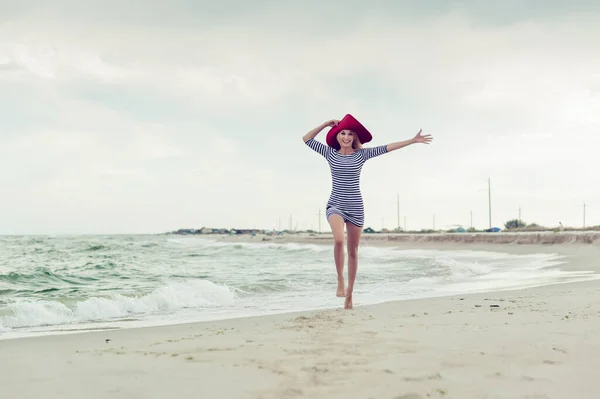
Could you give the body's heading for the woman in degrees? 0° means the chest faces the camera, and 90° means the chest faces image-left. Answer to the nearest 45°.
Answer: approximately 0°
